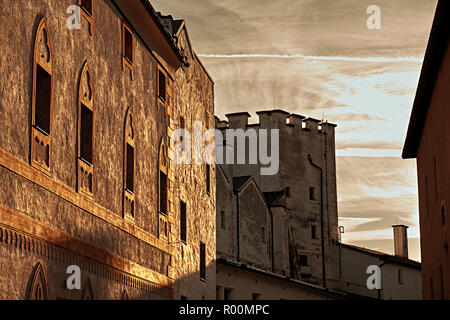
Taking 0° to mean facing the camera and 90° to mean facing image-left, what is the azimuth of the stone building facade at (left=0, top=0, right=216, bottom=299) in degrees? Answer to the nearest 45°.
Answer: approximately 315°
